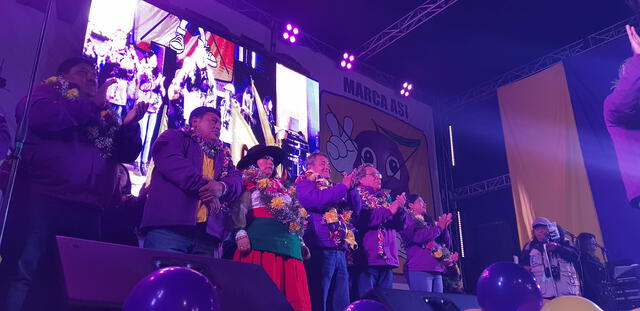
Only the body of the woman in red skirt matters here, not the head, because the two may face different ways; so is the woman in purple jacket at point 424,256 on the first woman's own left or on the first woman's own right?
on the first woman's own left

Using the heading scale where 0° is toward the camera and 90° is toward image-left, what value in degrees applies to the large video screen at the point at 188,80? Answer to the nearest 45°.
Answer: approximately 315°

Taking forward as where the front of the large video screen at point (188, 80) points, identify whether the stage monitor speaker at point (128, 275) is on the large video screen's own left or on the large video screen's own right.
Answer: on the large video screen's own right

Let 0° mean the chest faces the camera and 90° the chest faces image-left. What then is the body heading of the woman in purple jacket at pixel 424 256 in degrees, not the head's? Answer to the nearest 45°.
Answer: approximately 315°

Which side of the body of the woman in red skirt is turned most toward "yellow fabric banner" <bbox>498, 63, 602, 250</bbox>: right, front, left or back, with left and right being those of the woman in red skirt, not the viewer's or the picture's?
left

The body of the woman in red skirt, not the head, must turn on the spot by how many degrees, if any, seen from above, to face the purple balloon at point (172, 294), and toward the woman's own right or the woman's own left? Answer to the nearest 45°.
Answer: approximately 45° to the woman's own right
